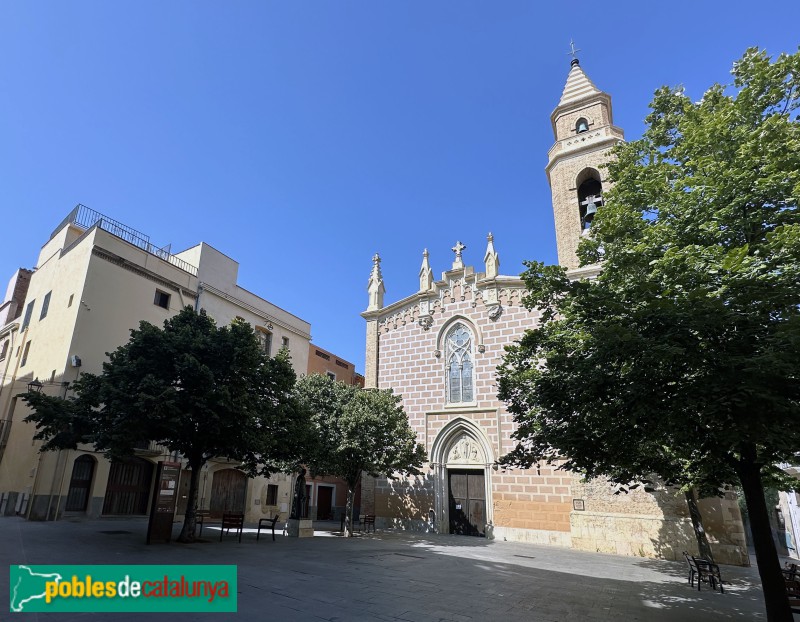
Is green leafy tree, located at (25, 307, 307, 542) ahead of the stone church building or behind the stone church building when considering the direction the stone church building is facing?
ahead

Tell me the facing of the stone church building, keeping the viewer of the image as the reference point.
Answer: facing the viewer and to the left of the viewer

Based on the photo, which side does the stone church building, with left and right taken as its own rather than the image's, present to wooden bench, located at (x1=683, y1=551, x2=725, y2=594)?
front

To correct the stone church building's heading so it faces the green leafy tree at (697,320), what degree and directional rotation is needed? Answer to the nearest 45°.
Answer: approximately 45° to its left

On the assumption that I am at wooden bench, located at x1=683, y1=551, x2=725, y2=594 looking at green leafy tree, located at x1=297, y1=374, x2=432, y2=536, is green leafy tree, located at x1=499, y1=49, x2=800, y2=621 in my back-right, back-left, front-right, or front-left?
back-left

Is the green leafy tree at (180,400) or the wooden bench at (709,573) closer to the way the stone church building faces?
the green leafy tree
